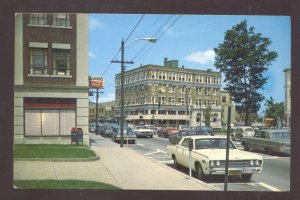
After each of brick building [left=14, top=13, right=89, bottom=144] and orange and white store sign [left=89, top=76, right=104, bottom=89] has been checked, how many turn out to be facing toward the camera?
2

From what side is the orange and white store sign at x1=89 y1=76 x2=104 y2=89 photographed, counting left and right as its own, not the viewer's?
front

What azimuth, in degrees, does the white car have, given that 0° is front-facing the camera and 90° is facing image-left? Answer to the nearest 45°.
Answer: approximately 315°

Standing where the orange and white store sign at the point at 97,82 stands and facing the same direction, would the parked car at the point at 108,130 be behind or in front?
behind

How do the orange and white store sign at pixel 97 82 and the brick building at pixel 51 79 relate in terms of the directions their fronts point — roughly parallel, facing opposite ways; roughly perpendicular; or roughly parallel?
roughly parallel

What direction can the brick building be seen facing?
toward the camera

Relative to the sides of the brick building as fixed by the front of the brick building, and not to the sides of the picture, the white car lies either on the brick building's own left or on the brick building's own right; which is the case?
on the brick building's own left
